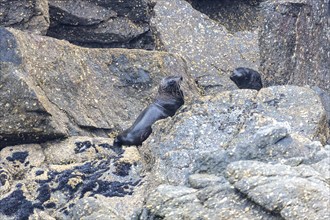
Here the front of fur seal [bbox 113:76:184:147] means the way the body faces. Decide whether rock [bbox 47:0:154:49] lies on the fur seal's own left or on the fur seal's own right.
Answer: on the fur seal's own left

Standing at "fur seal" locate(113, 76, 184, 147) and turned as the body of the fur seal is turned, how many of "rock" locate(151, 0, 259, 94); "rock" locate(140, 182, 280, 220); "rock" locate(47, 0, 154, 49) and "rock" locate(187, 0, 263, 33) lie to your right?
1

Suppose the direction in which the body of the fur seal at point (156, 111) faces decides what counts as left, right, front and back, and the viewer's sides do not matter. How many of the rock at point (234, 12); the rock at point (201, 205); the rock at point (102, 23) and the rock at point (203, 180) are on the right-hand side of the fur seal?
2

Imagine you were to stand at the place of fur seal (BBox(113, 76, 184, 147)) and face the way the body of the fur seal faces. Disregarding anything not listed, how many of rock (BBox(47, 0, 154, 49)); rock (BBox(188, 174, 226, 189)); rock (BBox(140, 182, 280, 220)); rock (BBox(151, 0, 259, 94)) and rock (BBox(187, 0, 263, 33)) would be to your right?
2

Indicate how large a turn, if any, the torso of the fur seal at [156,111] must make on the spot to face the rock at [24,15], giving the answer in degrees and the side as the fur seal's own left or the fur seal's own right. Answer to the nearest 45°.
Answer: approximately 135° to the fur seal's own left

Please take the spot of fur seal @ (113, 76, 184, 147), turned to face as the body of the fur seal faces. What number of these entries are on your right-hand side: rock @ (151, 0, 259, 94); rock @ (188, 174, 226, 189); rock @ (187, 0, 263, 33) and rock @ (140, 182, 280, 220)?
2

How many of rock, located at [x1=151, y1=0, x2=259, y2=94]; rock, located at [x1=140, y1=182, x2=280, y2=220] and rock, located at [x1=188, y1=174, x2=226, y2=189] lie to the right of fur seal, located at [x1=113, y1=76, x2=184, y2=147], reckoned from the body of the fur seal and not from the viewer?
2

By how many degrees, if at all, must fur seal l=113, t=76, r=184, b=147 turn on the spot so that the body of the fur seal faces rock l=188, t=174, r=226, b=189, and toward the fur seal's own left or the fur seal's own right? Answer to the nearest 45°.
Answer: approximately 90° to the fur seal's own right

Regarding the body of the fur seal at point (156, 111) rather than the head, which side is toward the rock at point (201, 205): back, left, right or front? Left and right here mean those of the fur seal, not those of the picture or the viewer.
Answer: right

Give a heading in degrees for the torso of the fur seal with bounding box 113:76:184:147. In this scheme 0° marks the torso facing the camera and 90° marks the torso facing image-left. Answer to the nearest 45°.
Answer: approximately 270°

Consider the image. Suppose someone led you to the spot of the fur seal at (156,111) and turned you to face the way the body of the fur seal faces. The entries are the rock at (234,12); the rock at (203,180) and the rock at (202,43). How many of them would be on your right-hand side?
1
